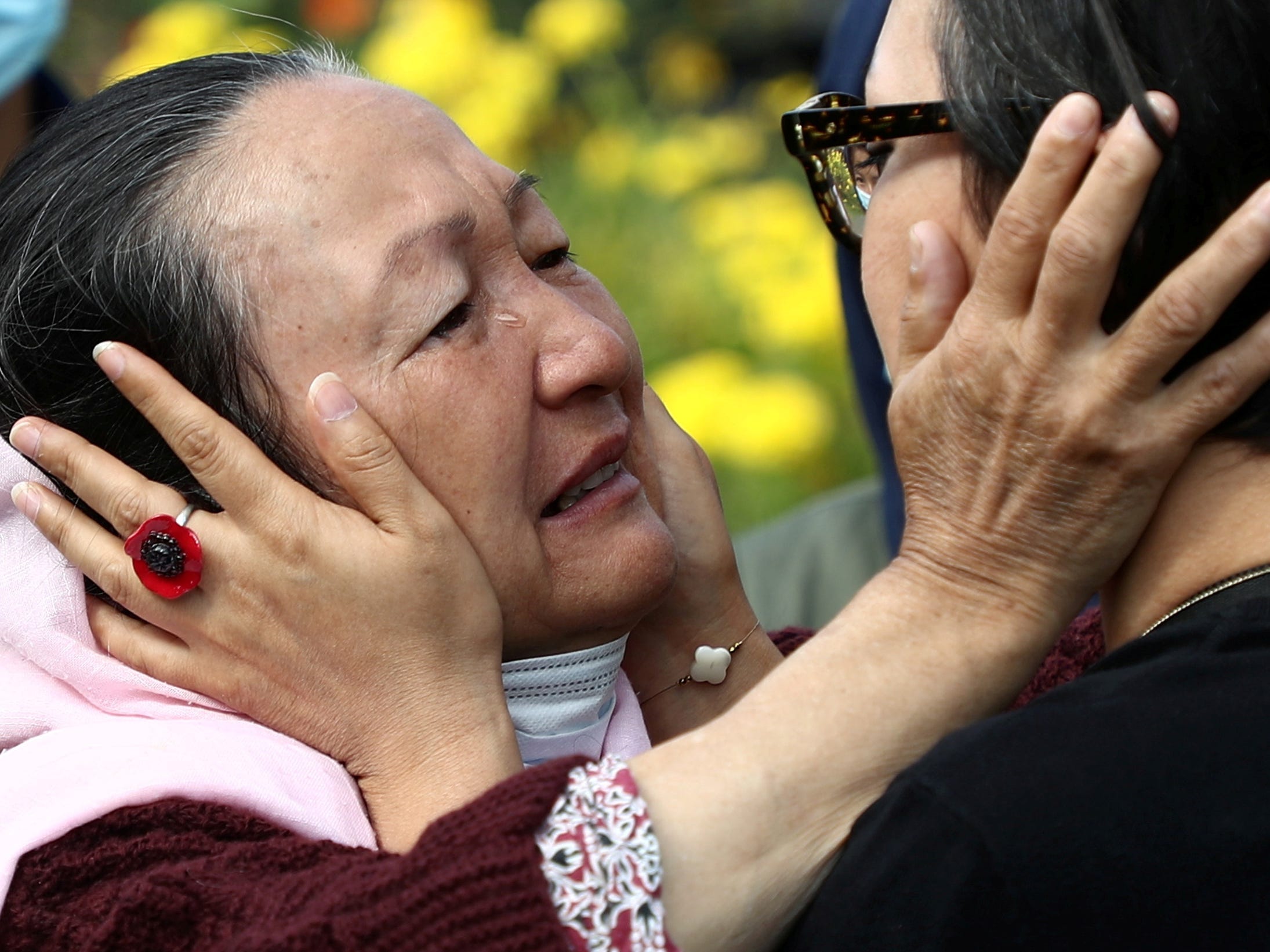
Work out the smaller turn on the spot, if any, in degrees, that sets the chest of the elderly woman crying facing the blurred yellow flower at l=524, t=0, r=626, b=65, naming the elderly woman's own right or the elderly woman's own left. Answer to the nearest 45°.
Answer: approximately 135° to the elderly woman's own left

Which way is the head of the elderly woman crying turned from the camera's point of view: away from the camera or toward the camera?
toward the camera

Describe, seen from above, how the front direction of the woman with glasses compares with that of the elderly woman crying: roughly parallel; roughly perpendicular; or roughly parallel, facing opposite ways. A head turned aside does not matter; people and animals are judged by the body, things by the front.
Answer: roughly parallel, facing opposite ways

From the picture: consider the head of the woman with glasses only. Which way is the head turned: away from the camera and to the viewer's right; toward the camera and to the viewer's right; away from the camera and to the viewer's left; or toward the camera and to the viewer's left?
away from the camera and to the viewer's left

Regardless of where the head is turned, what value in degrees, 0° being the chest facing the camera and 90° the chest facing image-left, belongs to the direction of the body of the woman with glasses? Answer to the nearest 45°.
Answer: approximately 135°

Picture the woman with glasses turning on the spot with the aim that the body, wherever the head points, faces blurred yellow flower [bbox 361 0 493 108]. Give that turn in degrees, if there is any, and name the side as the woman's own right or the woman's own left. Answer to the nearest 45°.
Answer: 0° — they already face it

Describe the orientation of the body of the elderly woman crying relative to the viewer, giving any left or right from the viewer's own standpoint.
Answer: facing the viewer and to the right of the viewer

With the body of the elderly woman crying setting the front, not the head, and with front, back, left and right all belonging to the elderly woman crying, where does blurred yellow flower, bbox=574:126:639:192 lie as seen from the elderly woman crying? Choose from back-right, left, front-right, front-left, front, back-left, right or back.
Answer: back-left

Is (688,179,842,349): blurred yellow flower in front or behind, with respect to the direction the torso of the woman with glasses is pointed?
in front

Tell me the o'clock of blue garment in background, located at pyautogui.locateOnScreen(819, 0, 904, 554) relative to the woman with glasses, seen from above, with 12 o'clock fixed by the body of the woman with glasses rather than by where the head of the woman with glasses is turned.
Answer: The blue garment in background is roughly at 1 o'clock from the woman with glasses.

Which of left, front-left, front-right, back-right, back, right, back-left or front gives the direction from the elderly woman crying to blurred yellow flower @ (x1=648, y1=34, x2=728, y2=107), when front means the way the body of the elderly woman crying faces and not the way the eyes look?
back-left

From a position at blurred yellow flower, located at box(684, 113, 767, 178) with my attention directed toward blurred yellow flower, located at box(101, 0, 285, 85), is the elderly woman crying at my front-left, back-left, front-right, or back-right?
front-left

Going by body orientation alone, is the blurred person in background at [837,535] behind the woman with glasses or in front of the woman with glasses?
in front

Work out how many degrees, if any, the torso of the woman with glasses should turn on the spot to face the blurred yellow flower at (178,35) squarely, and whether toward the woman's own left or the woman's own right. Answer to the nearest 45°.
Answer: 0° — they already face it

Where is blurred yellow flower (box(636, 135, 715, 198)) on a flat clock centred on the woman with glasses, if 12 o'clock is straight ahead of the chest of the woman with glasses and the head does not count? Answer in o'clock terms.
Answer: The blurred yellow flower is roughly at 1 o'clock from the woman with glasses.
